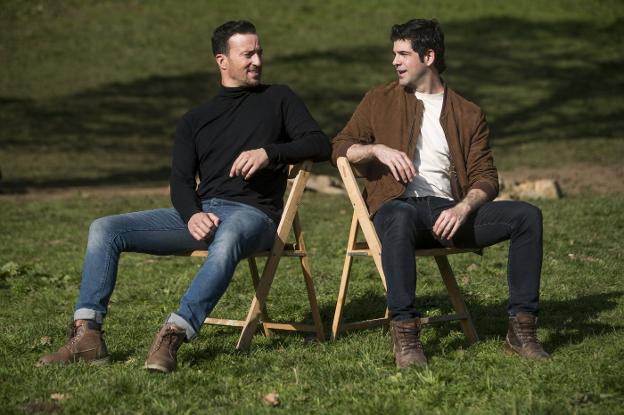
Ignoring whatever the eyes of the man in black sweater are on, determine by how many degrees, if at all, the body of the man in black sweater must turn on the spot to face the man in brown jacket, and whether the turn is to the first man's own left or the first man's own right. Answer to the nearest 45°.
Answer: approximately 135° to the first man's own left

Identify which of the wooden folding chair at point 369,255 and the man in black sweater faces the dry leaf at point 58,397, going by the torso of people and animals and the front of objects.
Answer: the man in black sweater

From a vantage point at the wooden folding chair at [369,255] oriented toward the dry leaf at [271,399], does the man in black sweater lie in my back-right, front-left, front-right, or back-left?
front-right

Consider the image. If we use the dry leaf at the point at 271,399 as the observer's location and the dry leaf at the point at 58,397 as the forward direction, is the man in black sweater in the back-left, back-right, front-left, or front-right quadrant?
front-right

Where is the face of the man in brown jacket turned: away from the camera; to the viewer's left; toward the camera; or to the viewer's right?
to the viewer's left

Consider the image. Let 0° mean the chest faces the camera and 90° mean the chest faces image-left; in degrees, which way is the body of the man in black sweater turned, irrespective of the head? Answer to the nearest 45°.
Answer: approximately 45°

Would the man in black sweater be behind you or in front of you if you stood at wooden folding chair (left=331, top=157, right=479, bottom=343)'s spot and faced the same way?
behind

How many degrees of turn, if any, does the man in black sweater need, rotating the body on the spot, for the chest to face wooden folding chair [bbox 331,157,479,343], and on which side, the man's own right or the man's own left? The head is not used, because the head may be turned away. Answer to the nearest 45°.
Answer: approximately 135° to the man's own left

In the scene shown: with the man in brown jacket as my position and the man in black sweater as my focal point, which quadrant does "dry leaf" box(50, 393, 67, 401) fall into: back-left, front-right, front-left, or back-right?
front-left

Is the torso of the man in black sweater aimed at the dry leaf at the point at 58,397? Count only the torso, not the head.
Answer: yes

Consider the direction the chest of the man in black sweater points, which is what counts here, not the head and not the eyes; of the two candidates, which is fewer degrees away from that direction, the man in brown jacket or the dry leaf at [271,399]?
the dry leaf
